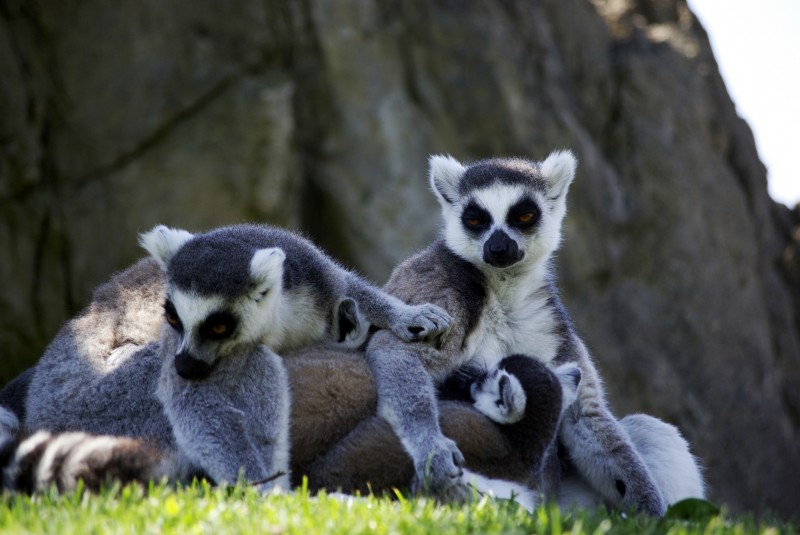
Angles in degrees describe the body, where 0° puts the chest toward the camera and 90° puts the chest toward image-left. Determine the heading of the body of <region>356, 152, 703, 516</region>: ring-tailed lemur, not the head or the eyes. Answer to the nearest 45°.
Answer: approximately 0°

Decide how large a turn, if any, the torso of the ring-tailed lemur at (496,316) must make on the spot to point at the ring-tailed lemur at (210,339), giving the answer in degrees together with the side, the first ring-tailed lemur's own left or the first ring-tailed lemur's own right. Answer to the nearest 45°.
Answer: approximately 45° to the first ring-tailed lemur's own right
